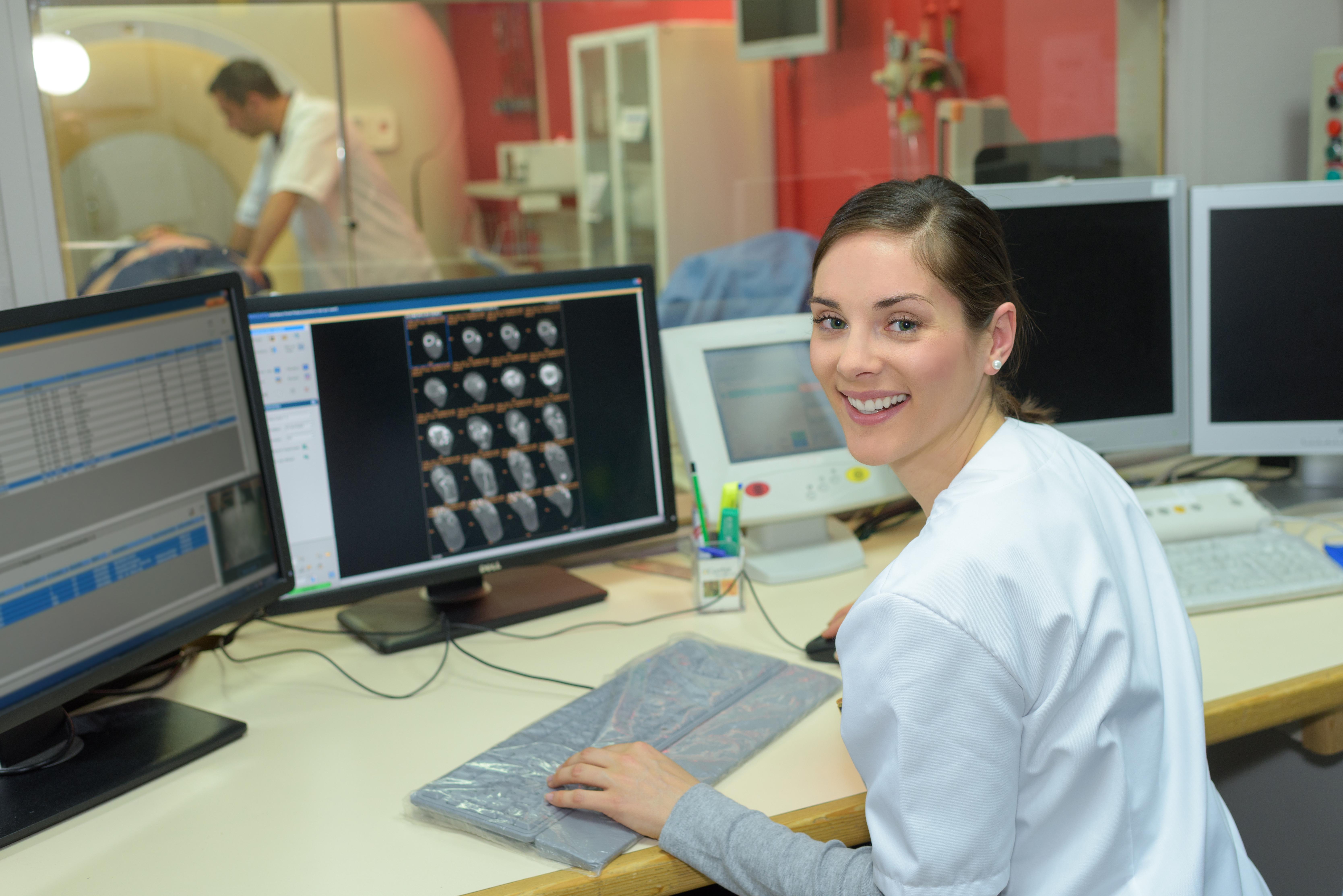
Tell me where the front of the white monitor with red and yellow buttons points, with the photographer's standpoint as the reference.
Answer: facing the viewer and to the right of the viewer

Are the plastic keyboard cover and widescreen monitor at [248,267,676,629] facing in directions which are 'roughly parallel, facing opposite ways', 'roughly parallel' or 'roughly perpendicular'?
roughly parallel

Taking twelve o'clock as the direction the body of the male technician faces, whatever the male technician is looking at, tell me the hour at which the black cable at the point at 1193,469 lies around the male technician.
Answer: The black cable is roughly at 8 o'clock from the male technician.

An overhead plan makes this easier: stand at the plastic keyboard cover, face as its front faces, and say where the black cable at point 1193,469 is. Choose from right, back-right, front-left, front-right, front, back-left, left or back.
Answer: left

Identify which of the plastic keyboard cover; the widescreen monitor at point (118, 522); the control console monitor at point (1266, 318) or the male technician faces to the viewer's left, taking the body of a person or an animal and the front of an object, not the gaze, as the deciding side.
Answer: the male technician

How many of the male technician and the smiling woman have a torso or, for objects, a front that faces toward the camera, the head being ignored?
0

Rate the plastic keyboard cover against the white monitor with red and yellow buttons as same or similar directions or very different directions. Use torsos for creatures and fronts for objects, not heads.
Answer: same or similar directions

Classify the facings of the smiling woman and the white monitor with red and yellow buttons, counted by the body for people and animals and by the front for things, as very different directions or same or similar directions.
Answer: very different directions

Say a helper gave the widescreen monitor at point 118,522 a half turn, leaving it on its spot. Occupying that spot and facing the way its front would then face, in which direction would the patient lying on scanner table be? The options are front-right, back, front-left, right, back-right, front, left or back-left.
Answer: front-right

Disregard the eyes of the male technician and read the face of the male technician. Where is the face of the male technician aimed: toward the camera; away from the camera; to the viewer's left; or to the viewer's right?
to the viewer's left

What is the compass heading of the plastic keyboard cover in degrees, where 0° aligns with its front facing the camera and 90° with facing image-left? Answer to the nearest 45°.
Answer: approximately 315°
